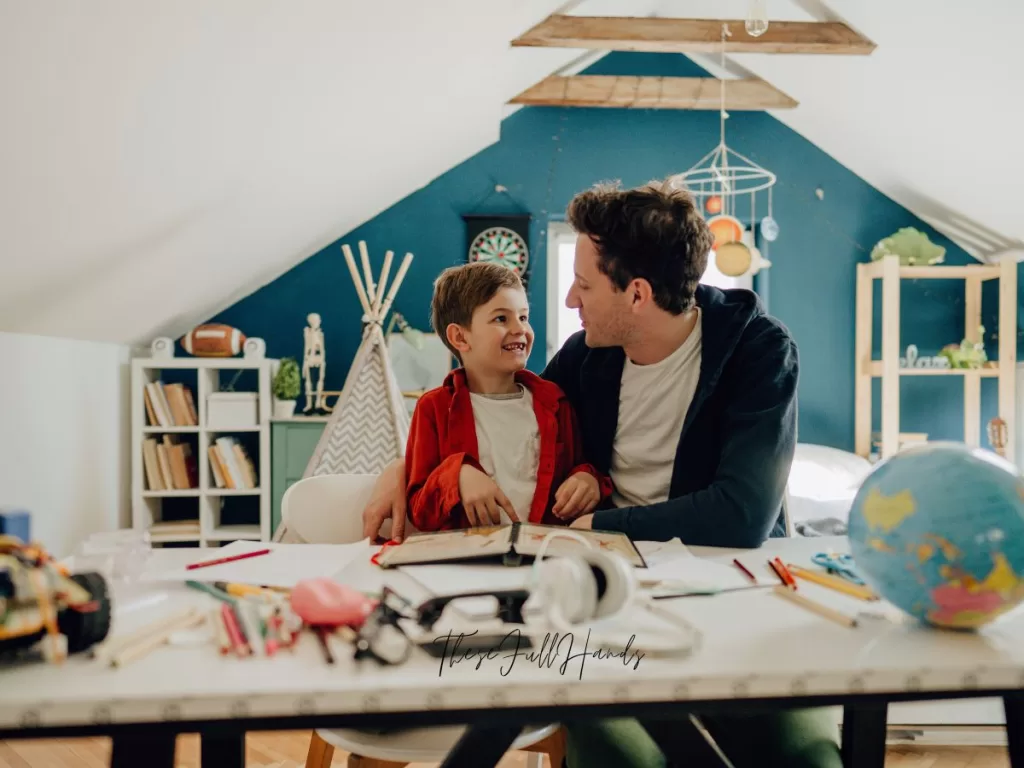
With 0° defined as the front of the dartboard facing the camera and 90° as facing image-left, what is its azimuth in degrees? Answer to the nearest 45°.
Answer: approximately 0°

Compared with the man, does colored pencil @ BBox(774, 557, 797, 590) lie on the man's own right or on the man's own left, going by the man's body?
on the man's own left

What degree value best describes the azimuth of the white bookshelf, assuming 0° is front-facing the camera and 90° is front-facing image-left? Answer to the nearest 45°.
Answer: approximately 0°

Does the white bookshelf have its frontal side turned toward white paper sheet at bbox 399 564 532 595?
yes

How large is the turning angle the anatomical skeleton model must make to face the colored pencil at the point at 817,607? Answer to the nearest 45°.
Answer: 0° — it already faces it

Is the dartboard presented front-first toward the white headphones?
yes

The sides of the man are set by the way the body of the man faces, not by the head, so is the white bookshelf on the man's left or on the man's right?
on the man's right

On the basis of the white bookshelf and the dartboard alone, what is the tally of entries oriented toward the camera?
2
